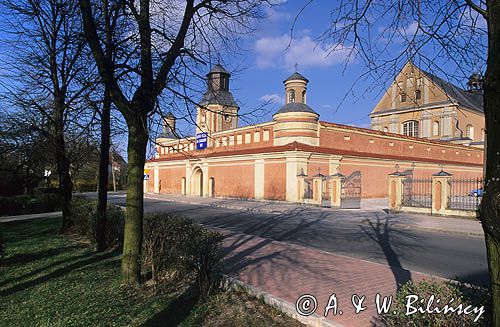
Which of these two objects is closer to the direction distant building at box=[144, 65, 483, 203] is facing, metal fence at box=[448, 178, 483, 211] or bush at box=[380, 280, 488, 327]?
the bush

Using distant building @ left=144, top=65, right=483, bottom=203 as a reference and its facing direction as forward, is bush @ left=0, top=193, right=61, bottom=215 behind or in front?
in front

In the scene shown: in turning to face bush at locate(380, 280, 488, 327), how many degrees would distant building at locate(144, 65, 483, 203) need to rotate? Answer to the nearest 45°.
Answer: approximately 45° to its left

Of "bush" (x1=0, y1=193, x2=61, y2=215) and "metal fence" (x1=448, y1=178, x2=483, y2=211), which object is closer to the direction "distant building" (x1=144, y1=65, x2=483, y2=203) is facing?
the bush

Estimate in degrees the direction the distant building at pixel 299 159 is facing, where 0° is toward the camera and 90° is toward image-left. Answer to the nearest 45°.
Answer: approximately 45°

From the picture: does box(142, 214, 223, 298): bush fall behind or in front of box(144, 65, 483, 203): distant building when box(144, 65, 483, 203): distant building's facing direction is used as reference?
in front

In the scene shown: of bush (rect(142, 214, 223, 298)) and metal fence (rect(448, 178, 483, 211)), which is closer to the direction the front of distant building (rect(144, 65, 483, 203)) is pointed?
the bush

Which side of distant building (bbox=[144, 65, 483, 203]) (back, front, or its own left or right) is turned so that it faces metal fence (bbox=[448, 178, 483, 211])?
left
